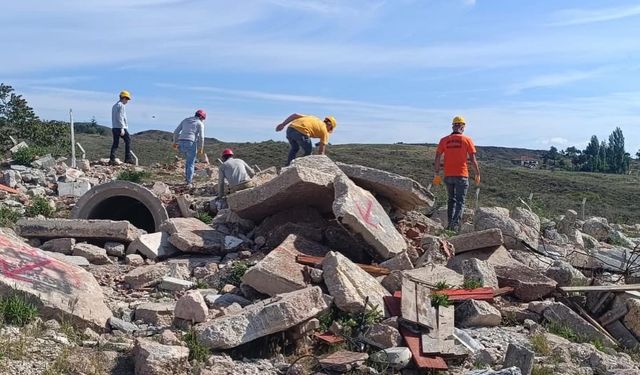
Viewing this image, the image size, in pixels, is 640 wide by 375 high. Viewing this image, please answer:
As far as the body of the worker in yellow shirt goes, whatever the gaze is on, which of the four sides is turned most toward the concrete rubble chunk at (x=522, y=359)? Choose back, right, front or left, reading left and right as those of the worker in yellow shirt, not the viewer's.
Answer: right

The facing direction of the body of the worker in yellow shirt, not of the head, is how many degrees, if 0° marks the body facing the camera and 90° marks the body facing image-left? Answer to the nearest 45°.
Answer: approximately 270°

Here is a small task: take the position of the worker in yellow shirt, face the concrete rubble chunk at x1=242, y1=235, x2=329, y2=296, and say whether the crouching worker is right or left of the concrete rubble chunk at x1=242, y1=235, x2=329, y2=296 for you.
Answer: right

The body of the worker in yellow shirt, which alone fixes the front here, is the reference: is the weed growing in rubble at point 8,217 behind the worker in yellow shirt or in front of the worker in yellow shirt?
behind

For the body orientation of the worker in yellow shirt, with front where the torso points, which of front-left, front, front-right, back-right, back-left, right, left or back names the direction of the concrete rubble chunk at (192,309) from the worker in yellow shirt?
right

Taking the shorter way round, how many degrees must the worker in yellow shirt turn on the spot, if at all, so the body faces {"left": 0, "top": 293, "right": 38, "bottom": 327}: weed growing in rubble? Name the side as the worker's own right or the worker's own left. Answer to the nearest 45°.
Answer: approximately 90° to the worker's own right

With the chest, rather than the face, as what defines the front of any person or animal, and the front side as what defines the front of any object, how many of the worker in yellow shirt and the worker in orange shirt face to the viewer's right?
1
